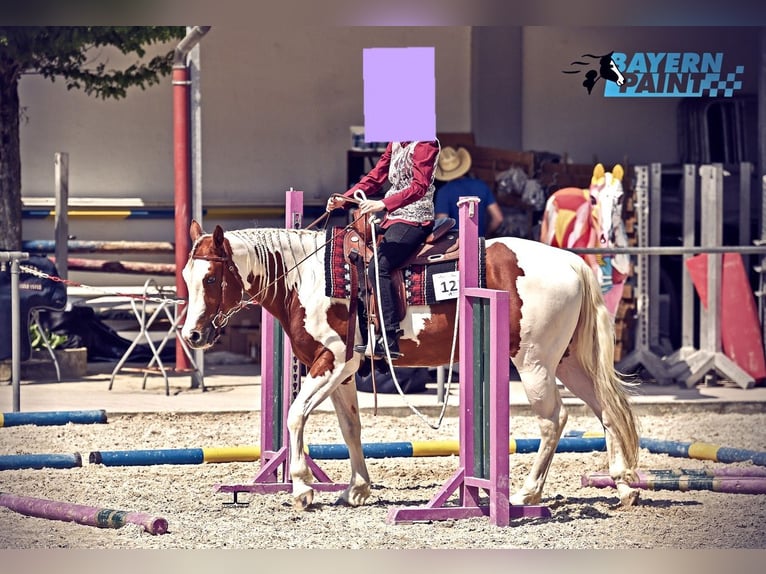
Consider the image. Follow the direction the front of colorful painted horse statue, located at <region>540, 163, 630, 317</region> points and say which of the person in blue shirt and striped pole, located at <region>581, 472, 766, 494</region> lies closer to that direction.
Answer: the striped pole

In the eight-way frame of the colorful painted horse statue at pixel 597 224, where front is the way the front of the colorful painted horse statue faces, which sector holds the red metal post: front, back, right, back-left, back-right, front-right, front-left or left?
back-right

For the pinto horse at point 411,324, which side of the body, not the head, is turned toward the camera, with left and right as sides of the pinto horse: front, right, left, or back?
left

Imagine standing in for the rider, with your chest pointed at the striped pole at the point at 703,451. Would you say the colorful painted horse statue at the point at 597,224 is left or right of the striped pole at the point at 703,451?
left

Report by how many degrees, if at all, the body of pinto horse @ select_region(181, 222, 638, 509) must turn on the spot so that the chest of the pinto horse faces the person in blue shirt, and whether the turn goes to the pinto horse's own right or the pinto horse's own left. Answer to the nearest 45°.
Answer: approximately 90° to the pinto horse's own right

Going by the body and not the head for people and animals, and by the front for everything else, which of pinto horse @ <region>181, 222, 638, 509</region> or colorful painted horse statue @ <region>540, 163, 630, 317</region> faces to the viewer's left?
the pinto horse

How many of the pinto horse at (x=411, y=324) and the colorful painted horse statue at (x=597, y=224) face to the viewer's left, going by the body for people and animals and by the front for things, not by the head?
1

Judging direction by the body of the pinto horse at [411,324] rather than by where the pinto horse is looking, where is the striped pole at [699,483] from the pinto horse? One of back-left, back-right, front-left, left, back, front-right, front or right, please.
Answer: back

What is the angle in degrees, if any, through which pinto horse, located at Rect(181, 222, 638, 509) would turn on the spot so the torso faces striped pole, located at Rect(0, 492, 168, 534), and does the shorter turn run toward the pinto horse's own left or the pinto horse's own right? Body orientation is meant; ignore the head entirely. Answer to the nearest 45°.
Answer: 0° — it already faces it
